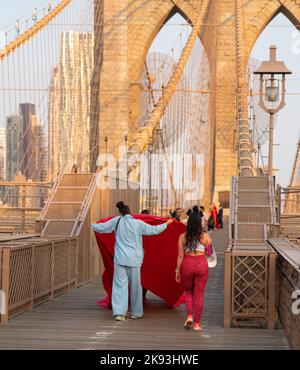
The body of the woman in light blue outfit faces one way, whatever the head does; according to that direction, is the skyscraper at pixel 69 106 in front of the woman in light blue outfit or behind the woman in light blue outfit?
in front

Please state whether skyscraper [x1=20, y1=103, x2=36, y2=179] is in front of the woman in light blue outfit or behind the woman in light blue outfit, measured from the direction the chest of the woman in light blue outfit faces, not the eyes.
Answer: in front

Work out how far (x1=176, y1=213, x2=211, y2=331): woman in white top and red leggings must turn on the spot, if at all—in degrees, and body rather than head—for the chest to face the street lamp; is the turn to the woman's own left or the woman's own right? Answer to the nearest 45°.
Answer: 0° — they already face it

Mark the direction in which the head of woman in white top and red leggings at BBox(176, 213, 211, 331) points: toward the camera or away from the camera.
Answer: away from the camera

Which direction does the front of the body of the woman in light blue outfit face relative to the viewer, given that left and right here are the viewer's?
facing away from the viewer

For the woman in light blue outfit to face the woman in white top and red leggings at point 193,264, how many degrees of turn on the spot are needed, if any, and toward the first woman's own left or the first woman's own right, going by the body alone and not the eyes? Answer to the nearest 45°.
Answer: approximately 135° to the first woman's own right

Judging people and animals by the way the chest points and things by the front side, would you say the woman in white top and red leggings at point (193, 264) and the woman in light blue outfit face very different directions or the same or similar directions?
same or similar directions

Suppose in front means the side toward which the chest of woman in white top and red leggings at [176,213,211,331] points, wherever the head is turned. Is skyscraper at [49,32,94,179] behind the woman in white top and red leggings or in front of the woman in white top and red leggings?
in front

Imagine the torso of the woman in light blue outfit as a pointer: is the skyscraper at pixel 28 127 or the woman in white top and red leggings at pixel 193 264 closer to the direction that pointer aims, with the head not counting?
the skyscraper

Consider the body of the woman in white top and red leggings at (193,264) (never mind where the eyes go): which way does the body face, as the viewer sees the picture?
away from the camera

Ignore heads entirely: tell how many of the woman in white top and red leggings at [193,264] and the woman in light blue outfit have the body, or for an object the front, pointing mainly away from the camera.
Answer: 2
